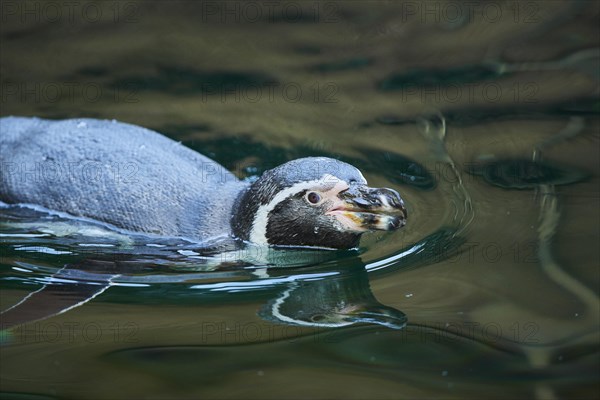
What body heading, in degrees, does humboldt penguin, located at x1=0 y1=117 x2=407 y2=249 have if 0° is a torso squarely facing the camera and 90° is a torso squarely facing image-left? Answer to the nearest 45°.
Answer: approximately 270°
